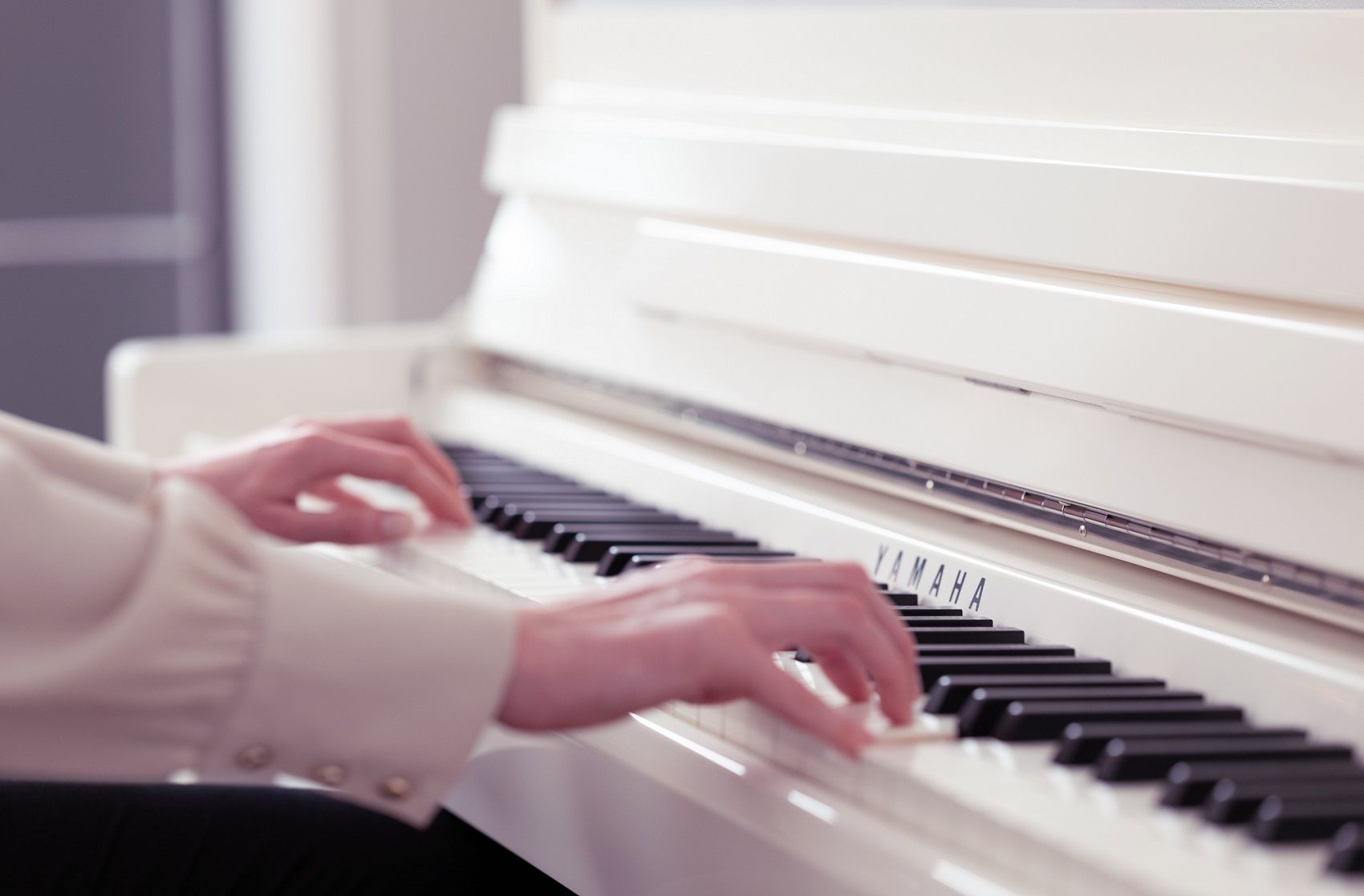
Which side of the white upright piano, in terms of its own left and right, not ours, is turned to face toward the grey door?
right

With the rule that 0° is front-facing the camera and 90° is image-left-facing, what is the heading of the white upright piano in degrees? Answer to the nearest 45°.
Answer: approximately 45°
